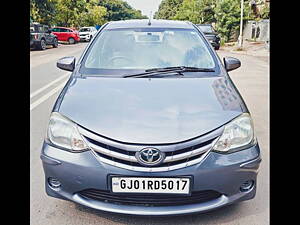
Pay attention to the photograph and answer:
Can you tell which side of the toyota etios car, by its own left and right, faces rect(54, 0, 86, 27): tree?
back

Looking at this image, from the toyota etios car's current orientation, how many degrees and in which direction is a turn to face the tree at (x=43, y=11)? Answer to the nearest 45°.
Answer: approximately 180°

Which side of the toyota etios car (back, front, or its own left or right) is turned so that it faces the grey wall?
back

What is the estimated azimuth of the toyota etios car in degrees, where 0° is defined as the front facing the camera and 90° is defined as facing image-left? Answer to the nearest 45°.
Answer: approximately 0°

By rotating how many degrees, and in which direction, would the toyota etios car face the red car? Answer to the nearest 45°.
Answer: approximately 180°
